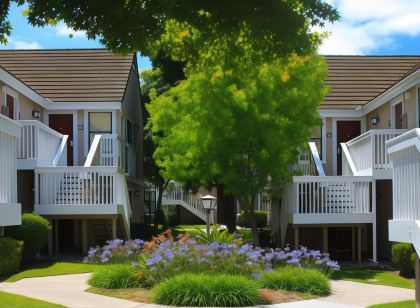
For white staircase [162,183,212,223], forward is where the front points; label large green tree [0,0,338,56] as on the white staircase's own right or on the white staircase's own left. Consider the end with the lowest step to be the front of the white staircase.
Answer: on the white staircase's own right

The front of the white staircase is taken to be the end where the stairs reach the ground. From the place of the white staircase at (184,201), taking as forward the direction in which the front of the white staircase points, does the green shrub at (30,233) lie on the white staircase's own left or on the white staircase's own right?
on the white staircase's own right

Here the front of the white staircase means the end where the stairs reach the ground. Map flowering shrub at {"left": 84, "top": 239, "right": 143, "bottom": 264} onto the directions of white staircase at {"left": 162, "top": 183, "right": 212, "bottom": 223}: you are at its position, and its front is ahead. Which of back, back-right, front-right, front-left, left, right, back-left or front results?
right

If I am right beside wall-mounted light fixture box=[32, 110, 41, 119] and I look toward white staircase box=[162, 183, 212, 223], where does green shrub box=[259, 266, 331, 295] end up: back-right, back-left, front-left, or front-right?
back-right

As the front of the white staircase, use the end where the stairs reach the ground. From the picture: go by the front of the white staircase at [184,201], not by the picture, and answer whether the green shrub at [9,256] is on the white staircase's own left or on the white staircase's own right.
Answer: on the white staircase's own right

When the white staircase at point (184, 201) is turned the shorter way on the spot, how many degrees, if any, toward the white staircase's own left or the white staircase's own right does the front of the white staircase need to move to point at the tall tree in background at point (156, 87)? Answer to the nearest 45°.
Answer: approximately 90° to the white staircase's own right
